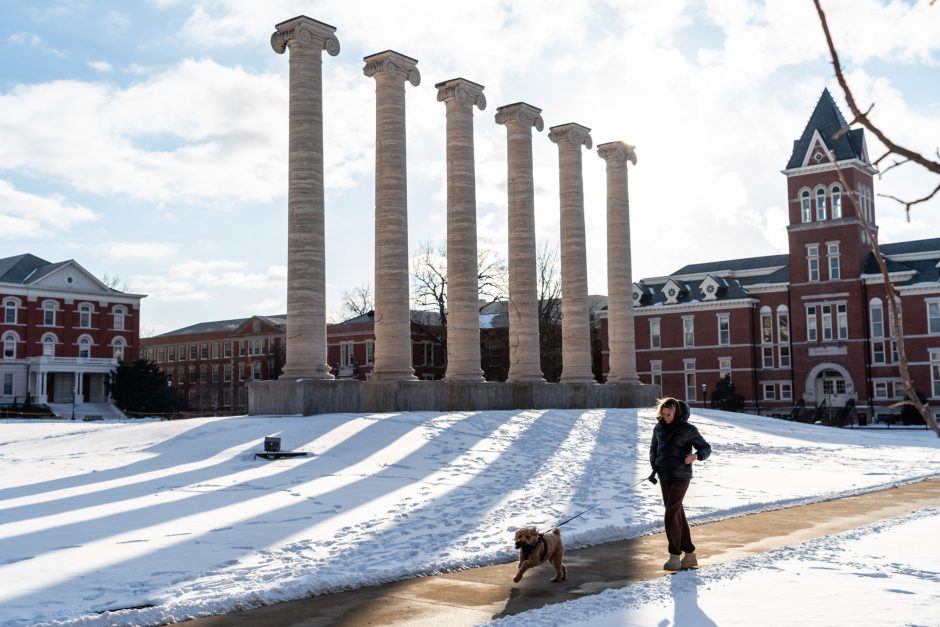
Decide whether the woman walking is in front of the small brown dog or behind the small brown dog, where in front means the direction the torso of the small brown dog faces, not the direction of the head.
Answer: behind

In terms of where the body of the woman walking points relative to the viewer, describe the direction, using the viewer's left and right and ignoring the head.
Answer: facing the viewer and to the left of the viewer

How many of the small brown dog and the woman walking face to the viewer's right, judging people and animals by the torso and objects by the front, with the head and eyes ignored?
0

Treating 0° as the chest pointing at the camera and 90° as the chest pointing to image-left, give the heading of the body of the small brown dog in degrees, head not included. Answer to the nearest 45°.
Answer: approximately 45°

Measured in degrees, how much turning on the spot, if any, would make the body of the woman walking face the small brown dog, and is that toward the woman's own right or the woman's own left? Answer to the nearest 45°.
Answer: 0° — they already face it
